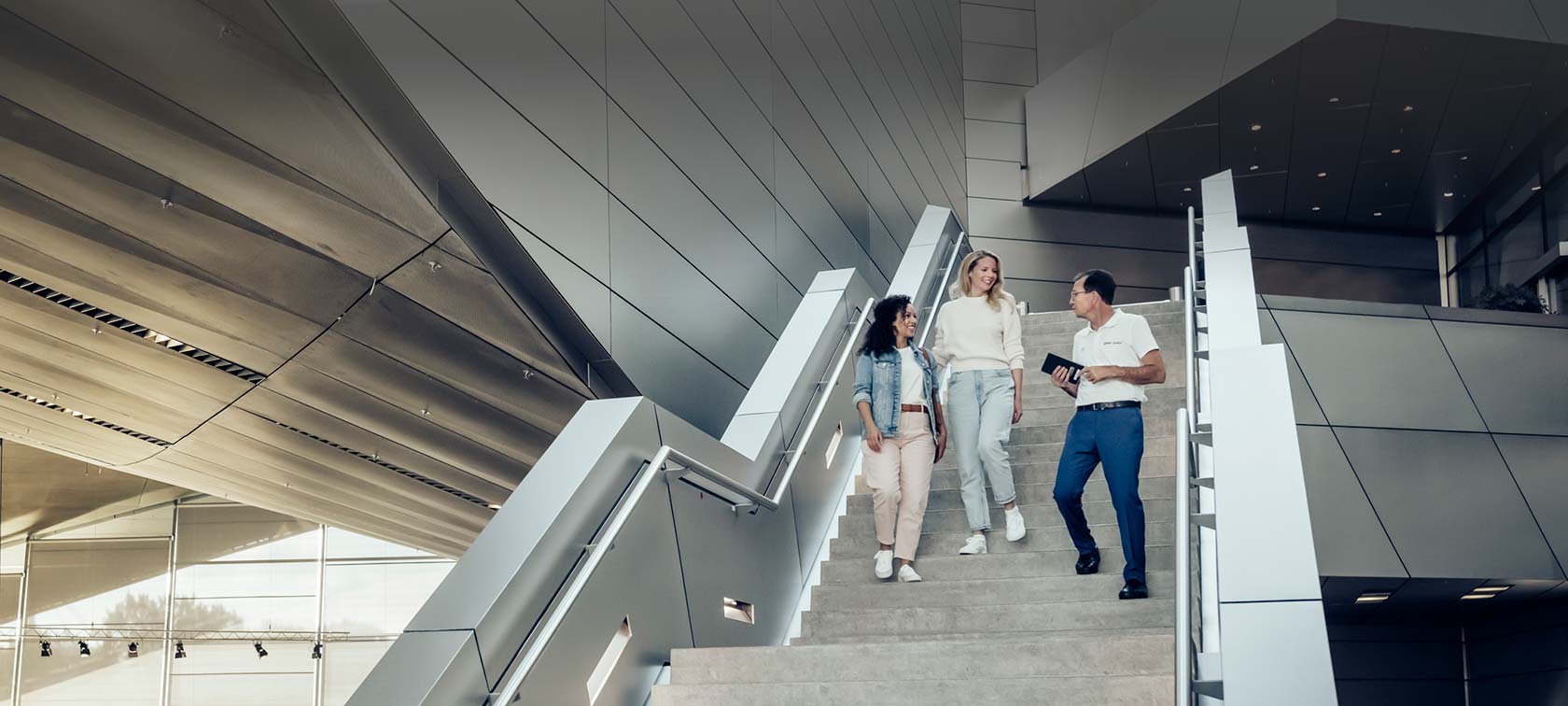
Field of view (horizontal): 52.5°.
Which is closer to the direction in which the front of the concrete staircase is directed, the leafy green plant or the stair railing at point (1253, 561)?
the stair railing

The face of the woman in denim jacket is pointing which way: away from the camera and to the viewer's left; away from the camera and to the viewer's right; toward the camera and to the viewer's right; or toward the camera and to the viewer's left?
toward the camera and to the viewer's right

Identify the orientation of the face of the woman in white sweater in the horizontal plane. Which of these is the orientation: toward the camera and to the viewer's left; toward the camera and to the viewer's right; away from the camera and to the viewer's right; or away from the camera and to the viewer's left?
toward the camera and to the viewer's right

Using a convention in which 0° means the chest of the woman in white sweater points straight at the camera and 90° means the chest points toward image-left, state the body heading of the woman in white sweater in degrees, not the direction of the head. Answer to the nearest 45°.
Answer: approximately 0°

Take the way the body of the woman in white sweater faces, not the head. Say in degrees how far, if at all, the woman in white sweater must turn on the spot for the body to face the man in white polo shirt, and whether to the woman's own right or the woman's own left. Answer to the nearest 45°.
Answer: approximately 45° to the woman's own left

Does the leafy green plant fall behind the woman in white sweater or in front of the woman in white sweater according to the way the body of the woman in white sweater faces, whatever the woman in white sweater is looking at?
behind

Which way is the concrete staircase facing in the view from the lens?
facing the viewer
